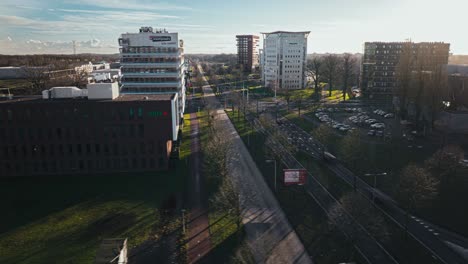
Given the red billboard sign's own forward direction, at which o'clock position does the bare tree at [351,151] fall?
The bare tree is roughly at 7 o'clock from the red billboard sign.

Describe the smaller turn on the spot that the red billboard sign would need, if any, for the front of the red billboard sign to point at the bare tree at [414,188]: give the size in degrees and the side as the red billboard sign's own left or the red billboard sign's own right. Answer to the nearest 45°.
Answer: approximately 90° to the red billboard sign's own left

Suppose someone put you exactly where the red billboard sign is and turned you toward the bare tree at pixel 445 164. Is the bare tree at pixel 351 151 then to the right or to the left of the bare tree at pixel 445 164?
left

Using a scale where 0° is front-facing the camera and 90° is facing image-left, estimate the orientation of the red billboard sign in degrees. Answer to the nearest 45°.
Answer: approximately 0°

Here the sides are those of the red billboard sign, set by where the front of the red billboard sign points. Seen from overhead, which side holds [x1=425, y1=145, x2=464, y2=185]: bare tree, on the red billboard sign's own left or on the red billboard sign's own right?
on the red billboard sign's own left

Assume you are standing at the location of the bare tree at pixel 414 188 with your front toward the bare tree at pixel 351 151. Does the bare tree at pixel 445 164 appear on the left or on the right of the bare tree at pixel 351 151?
right
